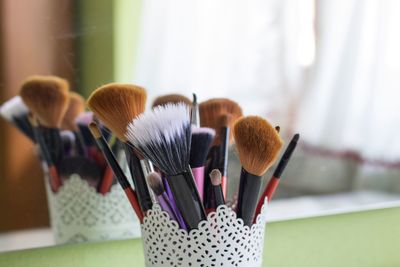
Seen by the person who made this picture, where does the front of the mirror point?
facing the viewer and to the right of the viewer
